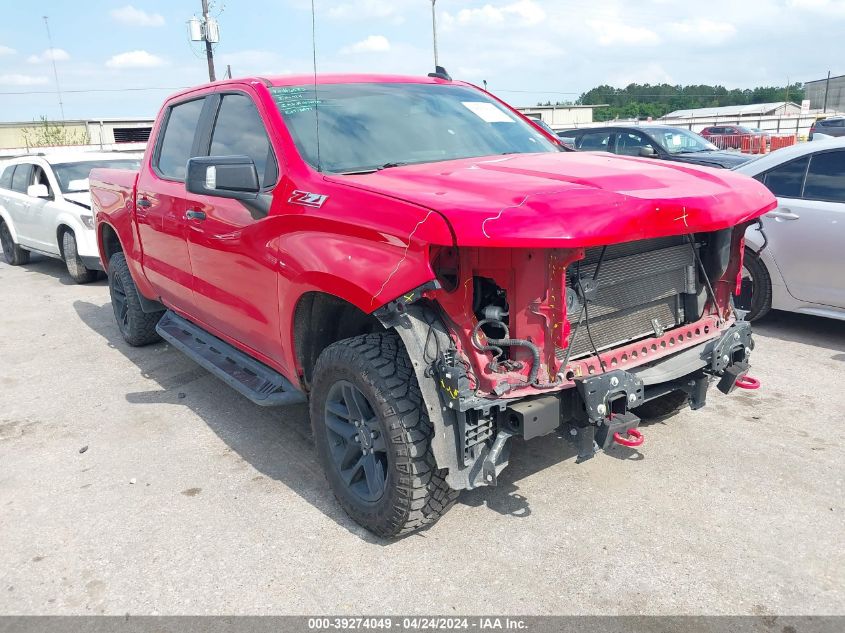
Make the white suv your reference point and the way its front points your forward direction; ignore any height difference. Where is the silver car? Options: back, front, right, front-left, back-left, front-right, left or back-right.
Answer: front

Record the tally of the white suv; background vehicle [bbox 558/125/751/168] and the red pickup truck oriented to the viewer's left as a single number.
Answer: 0

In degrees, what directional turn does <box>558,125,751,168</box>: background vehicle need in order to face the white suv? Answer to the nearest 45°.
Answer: approximately 90° to its right

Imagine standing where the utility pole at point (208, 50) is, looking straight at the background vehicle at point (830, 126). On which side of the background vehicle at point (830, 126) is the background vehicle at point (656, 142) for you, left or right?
right

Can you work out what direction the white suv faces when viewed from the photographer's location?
facing the viewer and to the right of the viewer

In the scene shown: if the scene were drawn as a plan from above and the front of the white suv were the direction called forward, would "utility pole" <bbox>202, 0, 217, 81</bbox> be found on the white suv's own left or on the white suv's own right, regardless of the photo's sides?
on the white suv's own left

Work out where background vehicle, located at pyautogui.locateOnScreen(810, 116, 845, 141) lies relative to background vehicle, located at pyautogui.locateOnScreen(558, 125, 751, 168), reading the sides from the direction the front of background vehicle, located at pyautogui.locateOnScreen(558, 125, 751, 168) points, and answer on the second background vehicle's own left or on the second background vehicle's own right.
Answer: on the second background vehicle's own left

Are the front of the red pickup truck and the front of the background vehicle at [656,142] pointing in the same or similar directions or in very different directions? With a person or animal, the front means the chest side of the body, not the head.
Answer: same or similar directions

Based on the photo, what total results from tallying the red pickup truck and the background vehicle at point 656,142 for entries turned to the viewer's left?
0

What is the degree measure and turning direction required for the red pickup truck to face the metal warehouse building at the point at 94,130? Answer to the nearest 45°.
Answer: approximately 180°

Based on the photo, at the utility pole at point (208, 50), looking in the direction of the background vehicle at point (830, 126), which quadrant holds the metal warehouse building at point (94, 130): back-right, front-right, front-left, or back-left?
back-left

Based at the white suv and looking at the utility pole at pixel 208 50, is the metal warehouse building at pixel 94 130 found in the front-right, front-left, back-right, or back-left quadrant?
front-left

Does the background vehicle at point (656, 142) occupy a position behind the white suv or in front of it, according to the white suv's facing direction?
in front

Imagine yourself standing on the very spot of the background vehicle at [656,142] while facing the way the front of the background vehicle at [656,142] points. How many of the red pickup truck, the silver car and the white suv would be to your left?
0

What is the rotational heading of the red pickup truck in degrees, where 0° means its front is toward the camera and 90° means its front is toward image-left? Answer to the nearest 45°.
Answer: approximately 315°
